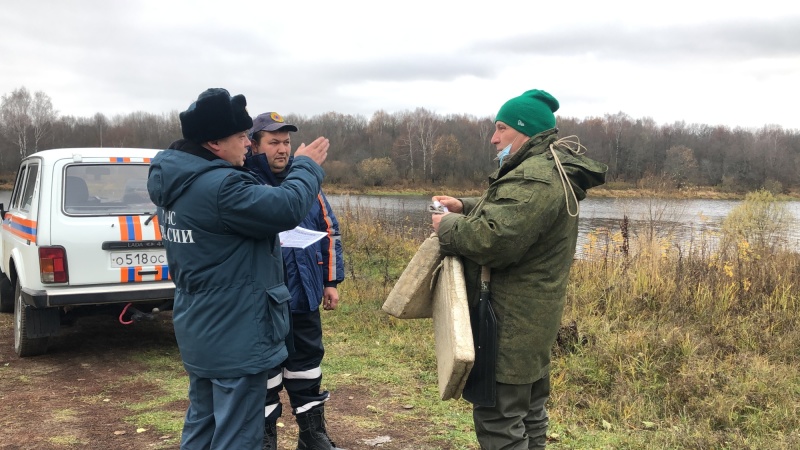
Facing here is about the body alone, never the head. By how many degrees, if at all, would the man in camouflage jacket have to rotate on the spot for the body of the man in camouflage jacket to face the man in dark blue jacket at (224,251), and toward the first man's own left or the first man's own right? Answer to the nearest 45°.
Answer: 0° — they already face them

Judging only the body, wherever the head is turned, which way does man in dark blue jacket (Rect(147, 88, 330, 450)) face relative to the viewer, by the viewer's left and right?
facing away from the viewer and to the right of the viewer

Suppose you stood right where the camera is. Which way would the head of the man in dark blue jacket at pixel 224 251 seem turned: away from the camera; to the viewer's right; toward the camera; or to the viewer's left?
to the viewer's right

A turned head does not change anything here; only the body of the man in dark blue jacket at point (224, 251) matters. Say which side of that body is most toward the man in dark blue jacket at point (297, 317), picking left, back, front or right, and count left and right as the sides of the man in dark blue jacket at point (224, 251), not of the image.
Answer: front

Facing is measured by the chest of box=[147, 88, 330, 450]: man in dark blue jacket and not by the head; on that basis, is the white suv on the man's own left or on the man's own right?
on the man's own left

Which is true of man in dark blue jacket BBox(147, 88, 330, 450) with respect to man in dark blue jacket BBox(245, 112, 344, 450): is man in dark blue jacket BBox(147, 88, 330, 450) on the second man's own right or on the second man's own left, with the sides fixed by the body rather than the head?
on the second man's own right

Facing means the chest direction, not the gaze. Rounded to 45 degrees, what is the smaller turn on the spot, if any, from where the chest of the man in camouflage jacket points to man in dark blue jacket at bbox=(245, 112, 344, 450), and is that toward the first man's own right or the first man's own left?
approximately 45° to the first man's own right

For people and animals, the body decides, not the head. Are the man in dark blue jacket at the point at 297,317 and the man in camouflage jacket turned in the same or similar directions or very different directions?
very different directions

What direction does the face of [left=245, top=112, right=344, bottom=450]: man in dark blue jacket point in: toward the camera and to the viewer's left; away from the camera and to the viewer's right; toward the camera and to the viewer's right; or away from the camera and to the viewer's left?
toward the camera and to the viewer's right

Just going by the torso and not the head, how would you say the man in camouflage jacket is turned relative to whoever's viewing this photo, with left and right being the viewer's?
facing to the left of the viewer

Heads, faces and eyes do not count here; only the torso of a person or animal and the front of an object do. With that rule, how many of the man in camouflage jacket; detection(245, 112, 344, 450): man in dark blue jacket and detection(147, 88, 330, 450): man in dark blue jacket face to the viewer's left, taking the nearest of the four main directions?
1

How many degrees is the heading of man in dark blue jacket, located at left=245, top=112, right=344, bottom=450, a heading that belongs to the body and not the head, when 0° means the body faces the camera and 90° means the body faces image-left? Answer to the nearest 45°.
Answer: approximately 315°

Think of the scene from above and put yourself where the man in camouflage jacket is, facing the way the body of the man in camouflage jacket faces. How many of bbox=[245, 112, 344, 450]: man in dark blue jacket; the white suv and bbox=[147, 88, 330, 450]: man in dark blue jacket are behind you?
0
